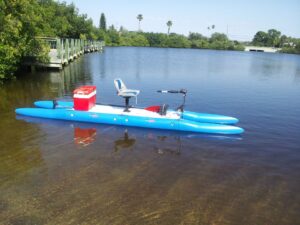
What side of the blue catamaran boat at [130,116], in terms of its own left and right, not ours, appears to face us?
right
